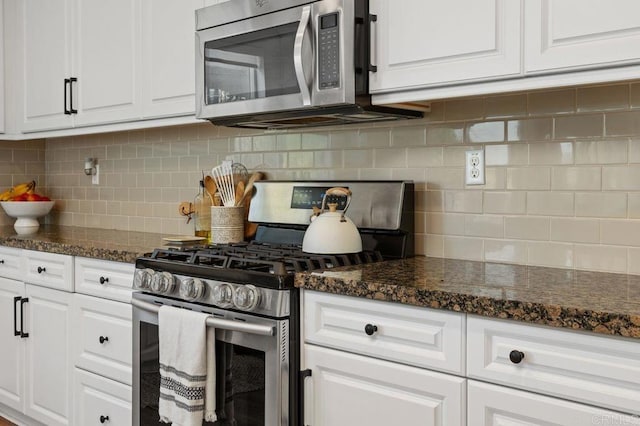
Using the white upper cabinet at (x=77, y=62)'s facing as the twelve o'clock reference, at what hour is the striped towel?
The striped towel is roughly at 10 o'clock from the white upper cabinet.

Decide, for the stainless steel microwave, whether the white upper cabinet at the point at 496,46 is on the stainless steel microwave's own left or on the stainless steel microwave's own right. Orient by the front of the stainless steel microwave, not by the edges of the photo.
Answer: on the stainless steel microwave's own left

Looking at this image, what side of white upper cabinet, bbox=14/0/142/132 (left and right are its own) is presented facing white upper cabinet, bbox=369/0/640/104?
left

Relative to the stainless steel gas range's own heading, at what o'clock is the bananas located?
The bananas is roughly at 3 o'clock from the stainless steel gas range.

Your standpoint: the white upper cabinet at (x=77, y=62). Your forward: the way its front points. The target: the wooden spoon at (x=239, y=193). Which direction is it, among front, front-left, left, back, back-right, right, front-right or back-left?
left

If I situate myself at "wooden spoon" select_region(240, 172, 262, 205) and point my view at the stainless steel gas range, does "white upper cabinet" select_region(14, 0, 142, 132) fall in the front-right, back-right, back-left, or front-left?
back-right

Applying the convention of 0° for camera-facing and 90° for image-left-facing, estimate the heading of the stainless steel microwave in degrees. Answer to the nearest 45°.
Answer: approximately 45°

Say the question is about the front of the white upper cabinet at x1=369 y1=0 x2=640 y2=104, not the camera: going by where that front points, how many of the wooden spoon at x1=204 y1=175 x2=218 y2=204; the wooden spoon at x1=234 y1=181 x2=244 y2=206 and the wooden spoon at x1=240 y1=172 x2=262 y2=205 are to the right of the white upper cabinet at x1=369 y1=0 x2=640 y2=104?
3
